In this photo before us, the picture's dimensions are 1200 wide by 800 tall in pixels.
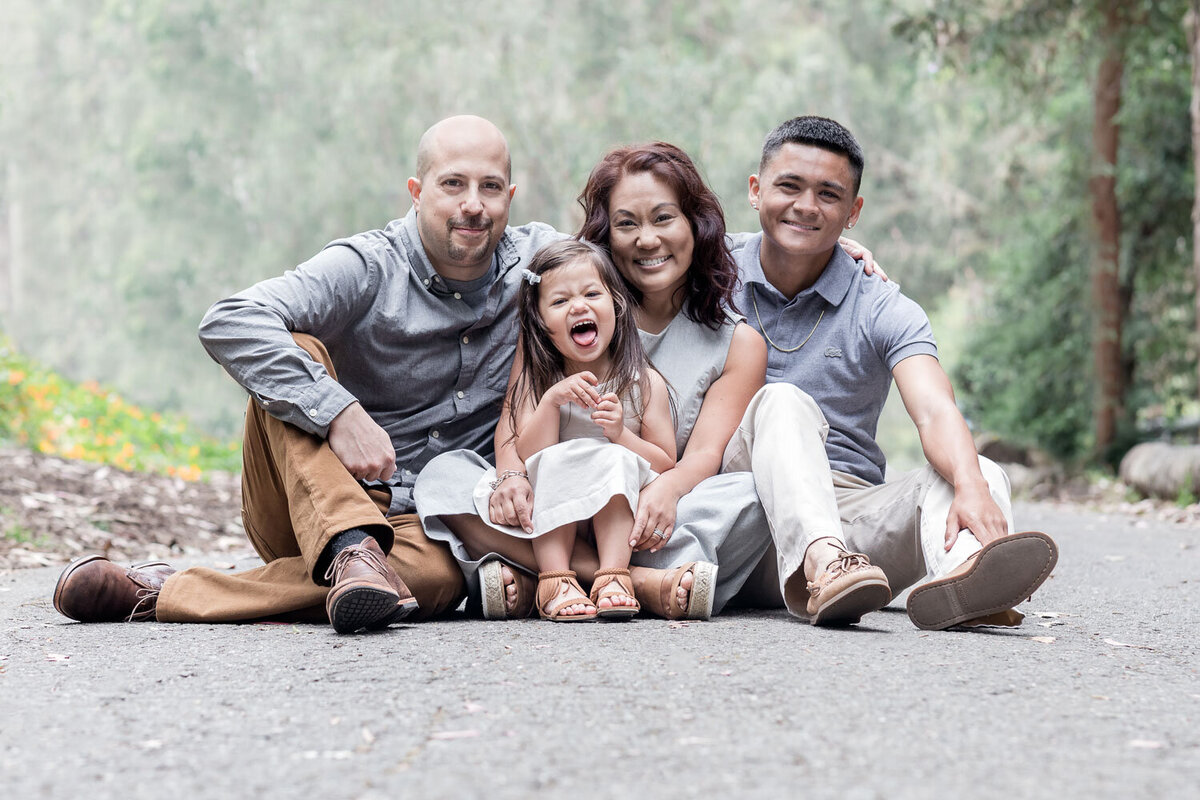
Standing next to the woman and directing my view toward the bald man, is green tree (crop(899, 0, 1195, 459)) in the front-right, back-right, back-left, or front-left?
back-right

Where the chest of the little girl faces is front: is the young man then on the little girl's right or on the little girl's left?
on the little girl's left

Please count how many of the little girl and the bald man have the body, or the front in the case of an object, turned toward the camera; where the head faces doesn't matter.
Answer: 2

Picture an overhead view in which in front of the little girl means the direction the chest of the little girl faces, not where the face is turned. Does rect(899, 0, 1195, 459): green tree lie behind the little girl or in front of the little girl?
behind

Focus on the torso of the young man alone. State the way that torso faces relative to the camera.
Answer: toward the camera

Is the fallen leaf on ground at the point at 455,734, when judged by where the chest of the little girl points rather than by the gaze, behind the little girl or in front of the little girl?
in front

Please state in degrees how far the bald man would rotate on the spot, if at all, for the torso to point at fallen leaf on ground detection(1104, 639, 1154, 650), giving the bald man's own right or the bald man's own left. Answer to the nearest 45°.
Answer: approximately 45° to the bald man's own left

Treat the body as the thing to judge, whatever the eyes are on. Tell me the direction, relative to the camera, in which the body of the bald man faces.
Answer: toward the camera

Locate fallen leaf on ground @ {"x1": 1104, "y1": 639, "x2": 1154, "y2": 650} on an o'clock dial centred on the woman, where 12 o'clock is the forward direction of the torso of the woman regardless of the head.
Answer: The fallen leaf on ground is roughly at 10 o'clock from the woman.

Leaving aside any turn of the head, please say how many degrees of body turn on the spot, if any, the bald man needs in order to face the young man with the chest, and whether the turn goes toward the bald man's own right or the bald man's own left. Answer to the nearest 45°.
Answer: approximately 90° to the bald man's own left

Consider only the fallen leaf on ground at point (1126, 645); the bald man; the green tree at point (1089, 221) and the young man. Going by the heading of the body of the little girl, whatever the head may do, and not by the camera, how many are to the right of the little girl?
1

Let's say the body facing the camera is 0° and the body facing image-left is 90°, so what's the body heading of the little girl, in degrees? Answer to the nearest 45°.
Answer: approximately 0°
